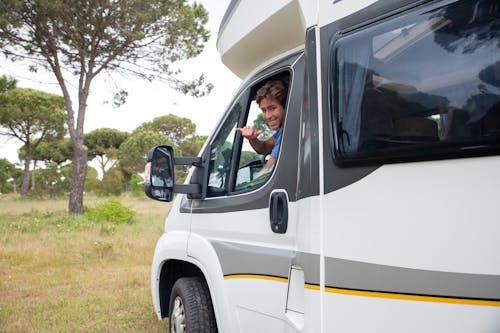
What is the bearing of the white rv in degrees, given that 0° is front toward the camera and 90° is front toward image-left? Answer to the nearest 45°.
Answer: approximately 135°

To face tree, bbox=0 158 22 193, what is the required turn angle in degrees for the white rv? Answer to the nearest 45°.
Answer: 0° — it already faces it

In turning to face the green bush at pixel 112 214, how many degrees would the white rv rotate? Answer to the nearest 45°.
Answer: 0° — it already faces it

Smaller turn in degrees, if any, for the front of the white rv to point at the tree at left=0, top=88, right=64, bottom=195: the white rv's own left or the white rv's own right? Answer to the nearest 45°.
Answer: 0° — it already faces it

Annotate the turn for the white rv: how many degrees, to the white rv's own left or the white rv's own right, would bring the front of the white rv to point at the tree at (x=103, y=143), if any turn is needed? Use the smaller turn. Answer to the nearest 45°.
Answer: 0° — it already faces it
